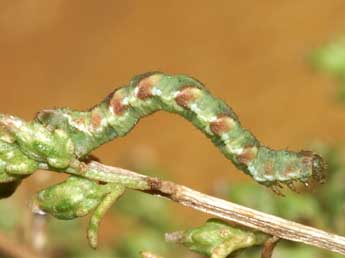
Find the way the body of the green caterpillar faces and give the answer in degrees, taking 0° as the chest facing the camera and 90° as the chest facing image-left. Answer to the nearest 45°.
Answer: approximately 270°
